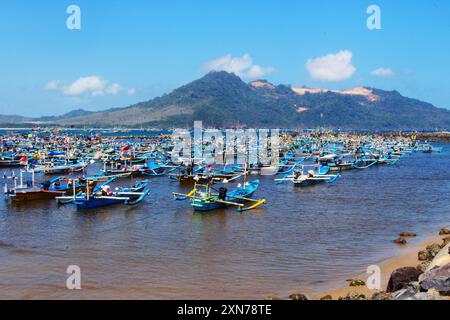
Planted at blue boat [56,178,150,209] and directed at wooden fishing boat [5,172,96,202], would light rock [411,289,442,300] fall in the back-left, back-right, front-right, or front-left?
back-left

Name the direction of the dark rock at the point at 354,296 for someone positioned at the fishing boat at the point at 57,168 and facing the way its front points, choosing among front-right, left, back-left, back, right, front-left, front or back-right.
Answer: right

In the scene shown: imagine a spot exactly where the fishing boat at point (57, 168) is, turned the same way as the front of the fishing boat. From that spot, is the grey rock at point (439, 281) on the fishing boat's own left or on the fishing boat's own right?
on the fishing boat's own right

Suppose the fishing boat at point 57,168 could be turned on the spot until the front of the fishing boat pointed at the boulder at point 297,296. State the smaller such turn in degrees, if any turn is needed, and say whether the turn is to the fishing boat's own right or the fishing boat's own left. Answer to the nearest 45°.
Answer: approximately 90° to the fishing boat's own right

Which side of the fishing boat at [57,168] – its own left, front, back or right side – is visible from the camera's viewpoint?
right

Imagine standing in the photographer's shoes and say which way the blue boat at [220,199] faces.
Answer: facing away from the viewer and to the right of the viewer

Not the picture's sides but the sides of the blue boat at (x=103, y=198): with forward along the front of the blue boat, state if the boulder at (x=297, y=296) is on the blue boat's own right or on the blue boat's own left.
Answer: on the blue boat's own right

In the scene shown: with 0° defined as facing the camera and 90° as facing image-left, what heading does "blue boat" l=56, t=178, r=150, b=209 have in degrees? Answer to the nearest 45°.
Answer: approximately 270°

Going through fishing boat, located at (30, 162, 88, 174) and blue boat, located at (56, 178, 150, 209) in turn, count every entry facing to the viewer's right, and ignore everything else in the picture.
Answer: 2

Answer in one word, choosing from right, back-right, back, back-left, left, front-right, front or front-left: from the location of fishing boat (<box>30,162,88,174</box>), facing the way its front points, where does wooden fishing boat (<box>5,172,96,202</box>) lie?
right
